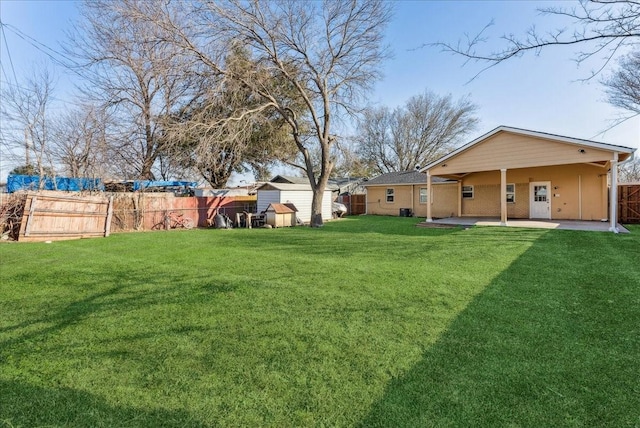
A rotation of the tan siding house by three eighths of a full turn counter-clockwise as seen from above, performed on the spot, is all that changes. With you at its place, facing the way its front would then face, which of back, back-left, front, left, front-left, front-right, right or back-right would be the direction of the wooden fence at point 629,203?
front

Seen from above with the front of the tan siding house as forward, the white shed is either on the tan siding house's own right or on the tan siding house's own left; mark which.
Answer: on the tan siding house's own right

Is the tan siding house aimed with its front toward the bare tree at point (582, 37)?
yes

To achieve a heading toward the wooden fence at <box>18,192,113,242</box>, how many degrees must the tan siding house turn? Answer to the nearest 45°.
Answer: approximately 45° to its right

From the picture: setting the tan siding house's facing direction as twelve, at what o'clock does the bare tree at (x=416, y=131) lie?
The bare tree is roughly at 5 o'clock from the tan siding house.

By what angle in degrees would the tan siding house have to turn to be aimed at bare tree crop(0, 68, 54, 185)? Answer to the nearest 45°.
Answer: approximately 45° to its right
